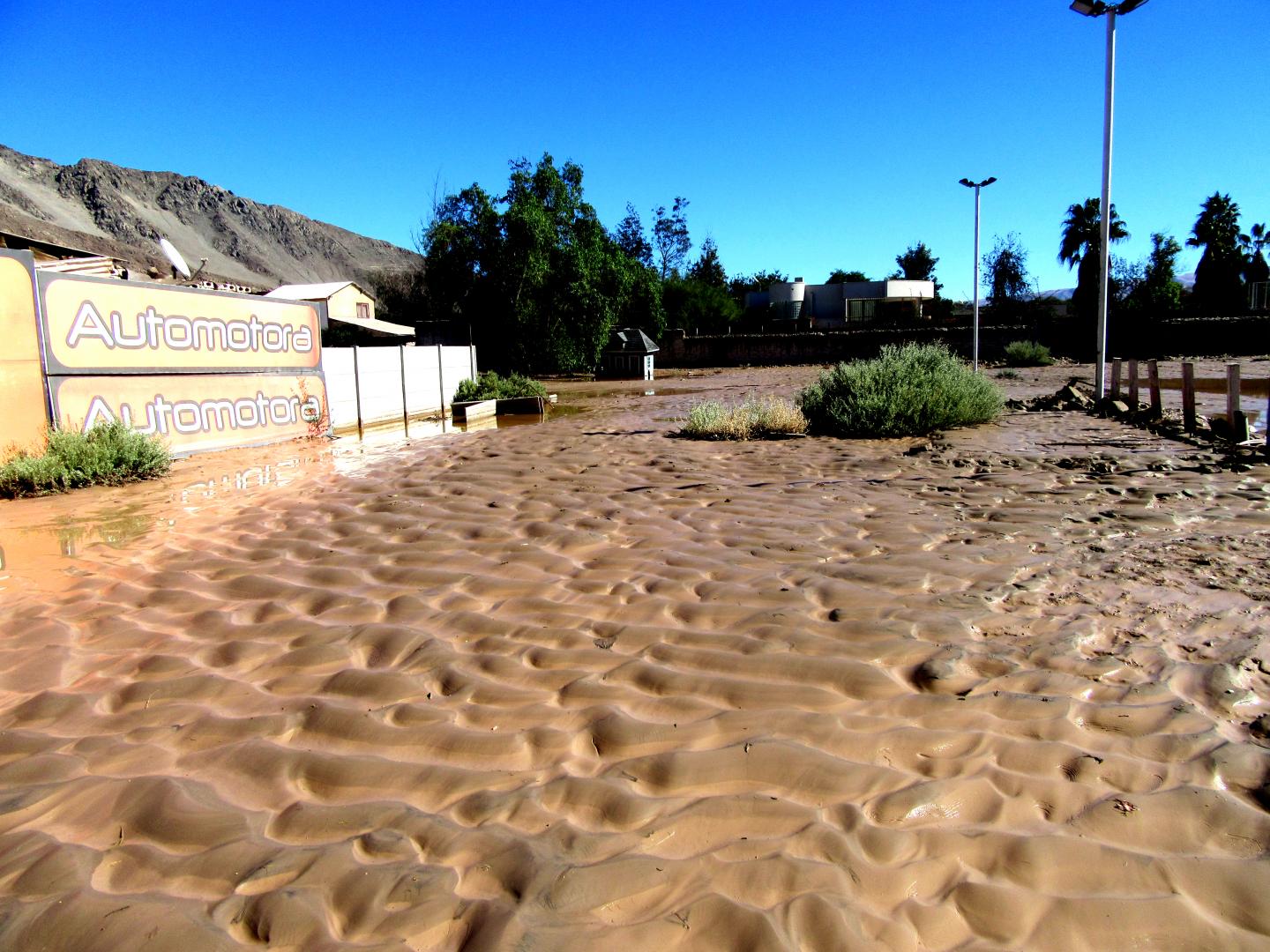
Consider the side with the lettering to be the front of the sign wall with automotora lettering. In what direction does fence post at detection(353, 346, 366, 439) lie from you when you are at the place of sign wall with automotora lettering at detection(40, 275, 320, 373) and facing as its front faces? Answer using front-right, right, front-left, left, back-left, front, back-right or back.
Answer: left

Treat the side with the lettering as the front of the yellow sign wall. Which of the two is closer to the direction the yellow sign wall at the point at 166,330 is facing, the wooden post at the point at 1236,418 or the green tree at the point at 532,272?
the wooden post

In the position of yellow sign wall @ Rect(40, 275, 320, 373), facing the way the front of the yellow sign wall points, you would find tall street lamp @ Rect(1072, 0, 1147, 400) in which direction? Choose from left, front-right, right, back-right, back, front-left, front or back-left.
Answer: front-left

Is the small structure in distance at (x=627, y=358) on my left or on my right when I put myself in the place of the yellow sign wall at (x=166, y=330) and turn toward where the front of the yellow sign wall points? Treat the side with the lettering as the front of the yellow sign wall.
on my left

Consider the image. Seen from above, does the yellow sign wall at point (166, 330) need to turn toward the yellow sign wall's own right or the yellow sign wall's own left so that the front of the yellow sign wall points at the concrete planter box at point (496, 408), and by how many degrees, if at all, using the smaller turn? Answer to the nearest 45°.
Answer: approximately 90° to the yellow sign wall's own left

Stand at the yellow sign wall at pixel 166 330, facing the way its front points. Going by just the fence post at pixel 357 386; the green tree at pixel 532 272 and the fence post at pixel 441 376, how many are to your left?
3

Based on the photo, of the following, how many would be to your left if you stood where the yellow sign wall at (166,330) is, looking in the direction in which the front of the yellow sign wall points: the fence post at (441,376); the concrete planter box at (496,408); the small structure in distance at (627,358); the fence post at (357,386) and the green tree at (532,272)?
5

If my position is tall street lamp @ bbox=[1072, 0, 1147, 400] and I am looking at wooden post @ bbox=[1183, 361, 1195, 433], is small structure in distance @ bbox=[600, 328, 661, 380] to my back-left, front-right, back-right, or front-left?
back-right

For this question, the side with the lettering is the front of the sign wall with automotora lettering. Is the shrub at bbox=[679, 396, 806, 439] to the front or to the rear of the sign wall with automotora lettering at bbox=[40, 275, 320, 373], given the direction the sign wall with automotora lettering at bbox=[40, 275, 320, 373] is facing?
to the front

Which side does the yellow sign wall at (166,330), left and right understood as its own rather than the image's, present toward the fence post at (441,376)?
left

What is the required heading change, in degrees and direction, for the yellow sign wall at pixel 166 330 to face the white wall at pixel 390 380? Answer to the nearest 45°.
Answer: approximately 90° to its left

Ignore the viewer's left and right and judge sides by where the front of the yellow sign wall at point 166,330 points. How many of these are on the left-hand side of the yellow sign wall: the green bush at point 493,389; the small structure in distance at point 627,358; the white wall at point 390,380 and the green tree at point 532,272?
4

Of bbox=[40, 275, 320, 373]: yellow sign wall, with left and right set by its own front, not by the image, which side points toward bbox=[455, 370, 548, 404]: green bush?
left
